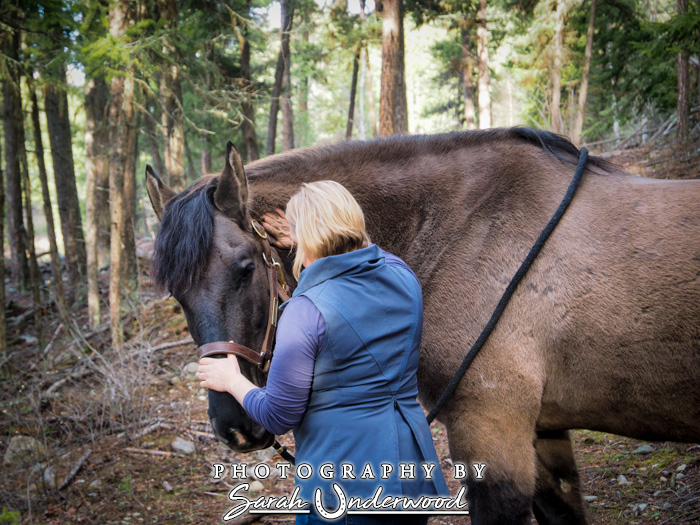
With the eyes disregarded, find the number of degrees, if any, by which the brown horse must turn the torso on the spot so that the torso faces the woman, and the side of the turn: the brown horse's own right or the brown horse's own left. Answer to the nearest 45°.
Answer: approximately 45° to the brown horse's own left

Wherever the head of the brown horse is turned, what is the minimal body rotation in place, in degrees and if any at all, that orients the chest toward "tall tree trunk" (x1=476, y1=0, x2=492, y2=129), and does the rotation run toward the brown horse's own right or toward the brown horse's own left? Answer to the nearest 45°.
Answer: approximately 90° to the brown horse's own right

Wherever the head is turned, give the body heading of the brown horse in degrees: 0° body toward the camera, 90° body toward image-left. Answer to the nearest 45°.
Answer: approximately 90°

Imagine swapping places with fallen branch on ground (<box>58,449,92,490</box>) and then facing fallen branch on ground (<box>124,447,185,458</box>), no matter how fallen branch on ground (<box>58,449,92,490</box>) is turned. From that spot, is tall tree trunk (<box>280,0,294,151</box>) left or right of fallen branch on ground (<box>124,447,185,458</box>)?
left

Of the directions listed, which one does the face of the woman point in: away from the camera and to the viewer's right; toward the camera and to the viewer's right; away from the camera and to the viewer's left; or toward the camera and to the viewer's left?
away from the camera and to the viewer's left

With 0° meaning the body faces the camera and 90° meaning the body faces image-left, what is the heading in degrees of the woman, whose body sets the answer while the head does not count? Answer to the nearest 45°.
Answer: approximately 135°

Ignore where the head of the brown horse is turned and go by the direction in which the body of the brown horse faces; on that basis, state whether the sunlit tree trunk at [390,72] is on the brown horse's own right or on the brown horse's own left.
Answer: on the brown horse's own right

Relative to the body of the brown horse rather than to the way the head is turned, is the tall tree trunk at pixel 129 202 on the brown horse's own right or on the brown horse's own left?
on the brown horse's own right
